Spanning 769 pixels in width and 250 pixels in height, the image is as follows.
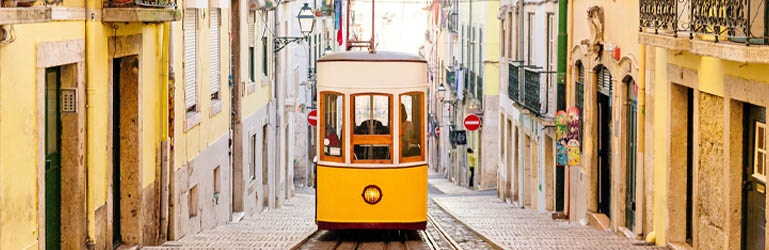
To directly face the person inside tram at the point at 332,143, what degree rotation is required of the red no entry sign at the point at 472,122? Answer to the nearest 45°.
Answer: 0° — it already faces them

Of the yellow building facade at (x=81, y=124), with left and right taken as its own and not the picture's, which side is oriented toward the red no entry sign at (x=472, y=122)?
left

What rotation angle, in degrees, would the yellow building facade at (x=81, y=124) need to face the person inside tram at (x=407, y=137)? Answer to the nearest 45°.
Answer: approximately 90° to its left

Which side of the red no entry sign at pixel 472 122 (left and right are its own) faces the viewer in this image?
front

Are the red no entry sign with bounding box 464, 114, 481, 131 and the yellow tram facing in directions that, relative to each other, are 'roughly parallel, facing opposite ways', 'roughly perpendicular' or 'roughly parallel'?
roughly parallel

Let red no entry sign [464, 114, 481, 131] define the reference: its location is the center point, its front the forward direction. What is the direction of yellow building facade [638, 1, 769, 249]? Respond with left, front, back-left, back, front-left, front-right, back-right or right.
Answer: front

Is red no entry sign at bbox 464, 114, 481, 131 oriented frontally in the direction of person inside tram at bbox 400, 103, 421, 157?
yes

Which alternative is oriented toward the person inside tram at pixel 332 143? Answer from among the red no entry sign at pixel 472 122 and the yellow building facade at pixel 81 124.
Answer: the red no entry sign

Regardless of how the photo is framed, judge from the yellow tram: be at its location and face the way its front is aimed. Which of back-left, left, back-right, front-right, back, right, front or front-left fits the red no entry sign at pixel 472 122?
back

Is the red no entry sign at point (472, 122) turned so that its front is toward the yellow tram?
yes

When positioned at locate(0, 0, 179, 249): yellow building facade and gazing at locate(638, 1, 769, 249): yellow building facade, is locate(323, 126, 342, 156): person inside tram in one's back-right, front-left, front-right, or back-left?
front-left

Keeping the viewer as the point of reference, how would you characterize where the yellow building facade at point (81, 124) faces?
facing the viewer and to the right of the viewer

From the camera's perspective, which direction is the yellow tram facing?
toward the camera

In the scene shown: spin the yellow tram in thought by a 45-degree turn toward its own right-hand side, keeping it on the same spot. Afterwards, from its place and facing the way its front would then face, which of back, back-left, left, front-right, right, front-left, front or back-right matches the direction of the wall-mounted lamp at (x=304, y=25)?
back-right

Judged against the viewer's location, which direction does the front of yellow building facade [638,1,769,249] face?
facing the viewer and to the left of the viewer
